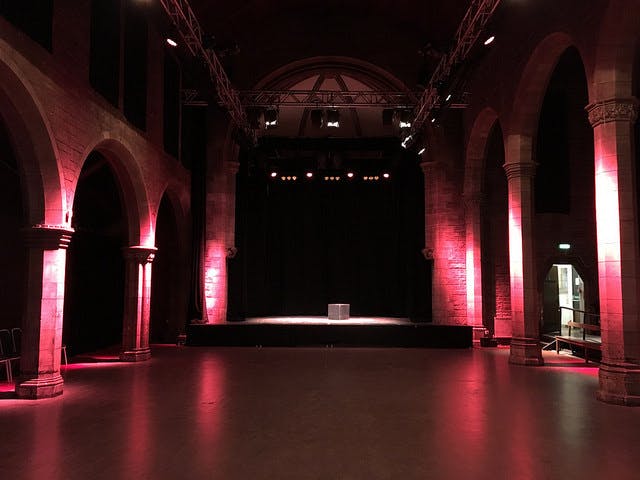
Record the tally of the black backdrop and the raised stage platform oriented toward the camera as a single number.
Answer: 2

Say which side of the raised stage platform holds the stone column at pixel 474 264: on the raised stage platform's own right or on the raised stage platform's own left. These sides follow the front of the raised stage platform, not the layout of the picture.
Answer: on the raised stage platform's own left

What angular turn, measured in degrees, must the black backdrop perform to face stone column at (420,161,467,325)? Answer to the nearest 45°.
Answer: approximately 45° to its left

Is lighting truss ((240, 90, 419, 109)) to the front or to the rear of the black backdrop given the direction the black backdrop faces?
to the front

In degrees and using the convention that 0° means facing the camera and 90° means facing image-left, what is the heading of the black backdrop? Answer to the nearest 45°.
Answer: approximately 0°

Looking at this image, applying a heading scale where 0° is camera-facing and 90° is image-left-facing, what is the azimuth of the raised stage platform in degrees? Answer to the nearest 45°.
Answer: approximately 0°

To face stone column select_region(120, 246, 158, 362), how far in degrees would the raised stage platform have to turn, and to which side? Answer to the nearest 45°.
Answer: approximately 45° to its right

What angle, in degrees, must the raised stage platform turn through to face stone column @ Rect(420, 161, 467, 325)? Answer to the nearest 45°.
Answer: approximately 90° to its left

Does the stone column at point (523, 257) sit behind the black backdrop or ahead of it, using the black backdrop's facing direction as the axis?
ahead
